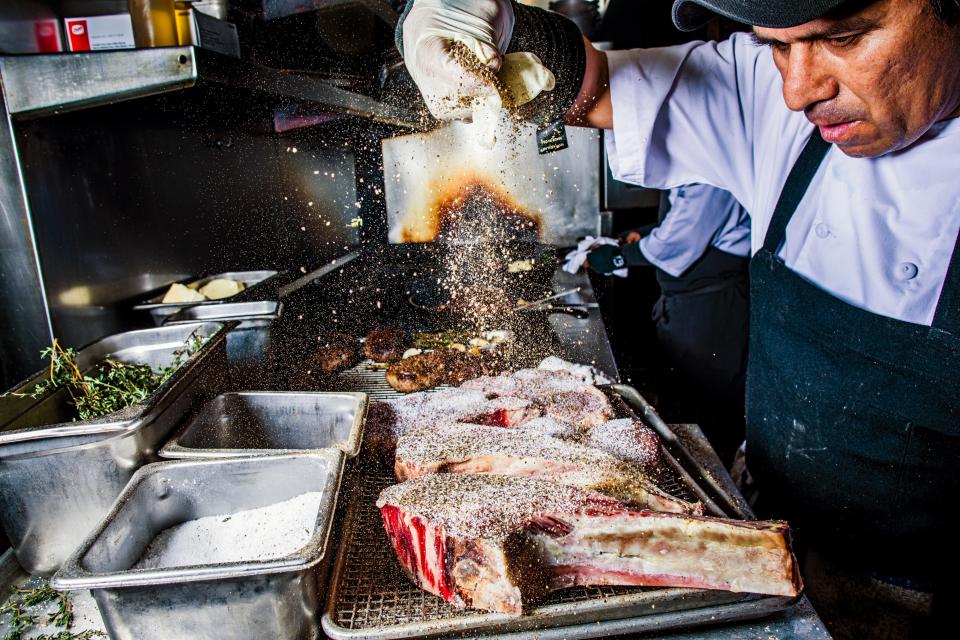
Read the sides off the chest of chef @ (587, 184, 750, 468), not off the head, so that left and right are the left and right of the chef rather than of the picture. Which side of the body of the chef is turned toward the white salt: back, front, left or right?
left

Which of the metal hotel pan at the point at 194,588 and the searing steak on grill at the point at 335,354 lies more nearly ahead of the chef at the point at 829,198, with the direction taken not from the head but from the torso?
the metal hotel pan

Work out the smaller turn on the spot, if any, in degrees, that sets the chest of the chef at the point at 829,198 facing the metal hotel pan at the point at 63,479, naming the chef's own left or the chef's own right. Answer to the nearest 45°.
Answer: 0° — they already face it

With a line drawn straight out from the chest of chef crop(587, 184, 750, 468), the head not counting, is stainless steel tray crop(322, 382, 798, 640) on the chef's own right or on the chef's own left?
on the chef's own left

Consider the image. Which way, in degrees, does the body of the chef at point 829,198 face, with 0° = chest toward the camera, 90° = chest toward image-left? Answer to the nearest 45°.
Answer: approximately 45°

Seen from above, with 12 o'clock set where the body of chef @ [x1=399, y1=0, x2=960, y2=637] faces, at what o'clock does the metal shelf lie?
The metal shelf is roughly at 1 o'clock from the chef.

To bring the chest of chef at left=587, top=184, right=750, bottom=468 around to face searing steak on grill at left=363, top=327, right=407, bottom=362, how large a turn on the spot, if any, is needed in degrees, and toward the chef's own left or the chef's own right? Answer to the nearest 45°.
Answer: approximately 45° to the chef's own left

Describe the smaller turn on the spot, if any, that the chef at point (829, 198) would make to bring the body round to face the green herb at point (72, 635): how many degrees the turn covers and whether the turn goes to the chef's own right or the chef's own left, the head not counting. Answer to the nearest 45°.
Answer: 0° — they already face it

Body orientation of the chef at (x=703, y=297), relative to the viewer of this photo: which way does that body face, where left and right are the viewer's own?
facing to the left of the viewer
